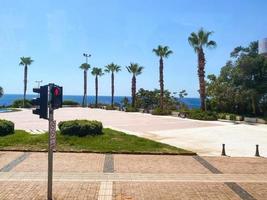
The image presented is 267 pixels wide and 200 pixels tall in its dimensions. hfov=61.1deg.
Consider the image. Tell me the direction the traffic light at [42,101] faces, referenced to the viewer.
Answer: facing to the left of the viewer

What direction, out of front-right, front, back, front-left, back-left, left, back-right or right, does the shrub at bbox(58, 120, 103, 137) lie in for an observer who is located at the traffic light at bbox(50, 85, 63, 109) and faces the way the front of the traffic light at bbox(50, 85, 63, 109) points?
back

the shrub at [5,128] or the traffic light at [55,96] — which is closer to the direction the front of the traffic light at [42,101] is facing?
the shrub

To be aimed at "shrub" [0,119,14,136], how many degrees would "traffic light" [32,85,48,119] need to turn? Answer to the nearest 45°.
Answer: approximately 90° to its right

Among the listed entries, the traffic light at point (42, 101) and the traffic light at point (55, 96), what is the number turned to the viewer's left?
1

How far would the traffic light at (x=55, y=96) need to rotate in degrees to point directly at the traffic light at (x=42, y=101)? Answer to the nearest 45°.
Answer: approximately 90° to its right

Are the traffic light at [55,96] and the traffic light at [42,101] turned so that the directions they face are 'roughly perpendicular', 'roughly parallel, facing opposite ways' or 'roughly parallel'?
roughly perpendicular

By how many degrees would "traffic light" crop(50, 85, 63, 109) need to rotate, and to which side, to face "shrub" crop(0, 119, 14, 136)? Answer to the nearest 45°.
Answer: approximately 180°
